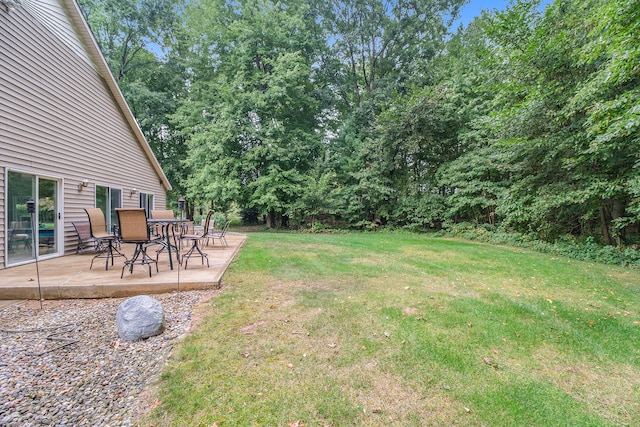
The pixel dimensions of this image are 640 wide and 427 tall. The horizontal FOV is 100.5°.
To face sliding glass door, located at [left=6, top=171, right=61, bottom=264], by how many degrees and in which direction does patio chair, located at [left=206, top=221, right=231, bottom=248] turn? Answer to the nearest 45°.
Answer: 0° — it already faces it

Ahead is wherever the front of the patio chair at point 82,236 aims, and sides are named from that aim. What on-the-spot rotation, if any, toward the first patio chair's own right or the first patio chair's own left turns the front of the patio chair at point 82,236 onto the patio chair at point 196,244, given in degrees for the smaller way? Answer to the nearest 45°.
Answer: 0° — it already faces it

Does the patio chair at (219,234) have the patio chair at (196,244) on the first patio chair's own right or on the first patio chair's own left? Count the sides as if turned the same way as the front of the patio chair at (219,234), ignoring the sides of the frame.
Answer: on the first patio chair's own left

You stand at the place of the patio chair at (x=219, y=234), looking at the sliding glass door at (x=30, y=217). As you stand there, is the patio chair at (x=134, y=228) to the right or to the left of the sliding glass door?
left

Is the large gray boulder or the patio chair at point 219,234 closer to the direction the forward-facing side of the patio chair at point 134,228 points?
the patio chair

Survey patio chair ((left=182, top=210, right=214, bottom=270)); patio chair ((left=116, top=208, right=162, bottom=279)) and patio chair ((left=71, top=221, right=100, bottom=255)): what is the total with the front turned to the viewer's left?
1

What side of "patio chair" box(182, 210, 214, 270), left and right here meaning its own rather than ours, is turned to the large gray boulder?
left

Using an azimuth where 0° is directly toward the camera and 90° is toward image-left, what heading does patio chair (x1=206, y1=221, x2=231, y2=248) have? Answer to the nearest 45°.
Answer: approximately 90°

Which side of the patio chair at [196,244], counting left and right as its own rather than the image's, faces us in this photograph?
left

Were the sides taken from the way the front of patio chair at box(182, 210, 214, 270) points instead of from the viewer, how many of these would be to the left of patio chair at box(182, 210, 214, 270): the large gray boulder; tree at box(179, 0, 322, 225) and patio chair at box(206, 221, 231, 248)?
1

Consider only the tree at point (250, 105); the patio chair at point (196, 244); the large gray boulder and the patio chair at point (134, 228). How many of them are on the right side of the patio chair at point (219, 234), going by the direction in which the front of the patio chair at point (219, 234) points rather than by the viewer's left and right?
1

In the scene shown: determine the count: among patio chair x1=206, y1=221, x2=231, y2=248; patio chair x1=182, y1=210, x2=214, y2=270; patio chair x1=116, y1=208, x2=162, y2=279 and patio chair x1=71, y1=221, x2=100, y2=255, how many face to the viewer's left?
2

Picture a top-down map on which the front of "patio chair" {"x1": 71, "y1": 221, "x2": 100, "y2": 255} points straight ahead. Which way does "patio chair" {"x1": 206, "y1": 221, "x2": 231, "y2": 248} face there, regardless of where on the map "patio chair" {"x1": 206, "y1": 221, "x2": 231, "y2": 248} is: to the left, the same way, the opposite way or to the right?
the opposite way

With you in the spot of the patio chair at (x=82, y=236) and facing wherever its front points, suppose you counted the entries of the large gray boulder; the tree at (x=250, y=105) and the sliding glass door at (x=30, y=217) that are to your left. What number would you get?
1

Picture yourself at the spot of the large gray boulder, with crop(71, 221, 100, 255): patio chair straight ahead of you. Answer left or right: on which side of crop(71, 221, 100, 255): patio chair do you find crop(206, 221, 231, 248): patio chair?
right

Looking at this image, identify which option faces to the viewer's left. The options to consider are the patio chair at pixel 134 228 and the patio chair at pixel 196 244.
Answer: the patio chair at pixel 196 244

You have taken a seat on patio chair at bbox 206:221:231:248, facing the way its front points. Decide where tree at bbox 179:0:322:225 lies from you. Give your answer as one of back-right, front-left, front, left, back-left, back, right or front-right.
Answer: right
